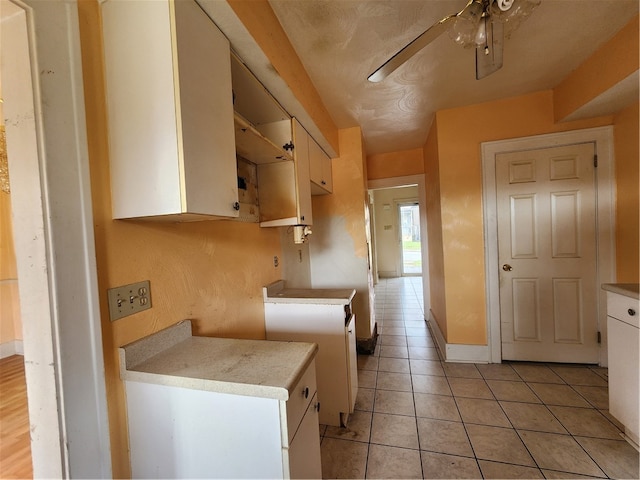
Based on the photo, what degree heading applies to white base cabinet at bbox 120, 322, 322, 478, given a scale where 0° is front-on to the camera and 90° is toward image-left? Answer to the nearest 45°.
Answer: approximately 315°

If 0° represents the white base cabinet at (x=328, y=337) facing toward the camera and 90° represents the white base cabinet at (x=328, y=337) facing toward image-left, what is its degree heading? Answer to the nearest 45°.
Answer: approximately 270°

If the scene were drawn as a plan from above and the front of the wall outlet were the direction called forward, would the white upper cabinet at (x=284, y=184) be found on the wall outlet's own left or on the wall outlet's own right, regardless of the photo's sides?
on the wall outlet's own left

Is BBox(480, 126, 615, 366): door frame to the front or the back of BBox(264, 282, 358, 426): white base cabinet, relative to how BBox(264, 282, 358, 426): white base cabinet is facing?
to the front

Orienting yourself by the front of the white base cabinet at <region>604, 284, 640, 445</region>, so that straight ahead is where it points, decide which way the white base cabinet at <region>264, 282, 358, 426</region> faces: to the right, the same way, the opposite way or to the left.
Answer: the opposite way

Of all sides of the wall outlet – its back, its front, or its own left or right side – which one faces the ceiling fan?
front

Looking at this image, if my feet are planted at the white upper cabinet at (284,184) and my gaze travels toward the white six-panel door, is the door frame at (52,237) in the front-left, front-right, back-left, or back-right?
back-right

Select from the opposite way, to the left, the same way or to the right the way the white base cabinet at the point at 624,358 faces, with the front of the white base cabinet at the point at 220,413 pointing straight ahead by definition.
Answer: the opposite way

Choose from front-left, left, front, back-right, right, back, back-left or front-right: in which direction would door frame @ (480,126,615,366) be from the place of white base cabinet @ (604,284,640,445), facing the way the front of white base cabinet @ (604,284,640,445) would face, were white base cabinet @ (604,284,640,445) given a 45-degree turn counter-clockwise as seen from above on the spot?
back

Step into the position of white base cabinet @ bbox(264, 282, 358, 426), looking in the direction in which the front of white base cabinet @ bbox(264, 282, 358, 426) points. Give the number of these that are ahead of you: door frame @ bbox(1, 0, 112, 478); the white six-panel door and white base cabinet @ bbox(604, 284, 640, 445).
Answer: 2

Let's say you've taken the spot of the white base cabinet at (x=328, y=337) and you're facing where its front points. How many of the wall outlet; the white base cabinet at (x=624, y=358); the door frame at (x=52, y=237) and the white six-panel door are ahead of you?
2

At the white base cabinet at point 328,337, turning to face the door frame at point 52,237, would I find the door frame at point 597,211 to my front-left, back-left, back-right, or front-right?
back-left

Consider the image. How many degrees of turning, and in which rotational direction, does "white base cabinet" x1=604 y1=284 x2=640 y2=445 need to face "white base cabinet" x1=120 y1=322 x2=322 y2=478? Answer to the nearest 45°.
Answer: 0° — it already faces it

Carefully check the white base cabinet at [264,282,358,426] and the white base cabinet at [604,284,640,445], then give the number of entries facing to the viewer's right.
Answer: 1
